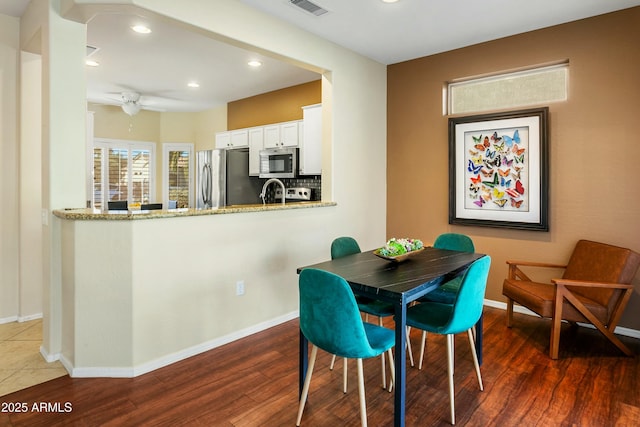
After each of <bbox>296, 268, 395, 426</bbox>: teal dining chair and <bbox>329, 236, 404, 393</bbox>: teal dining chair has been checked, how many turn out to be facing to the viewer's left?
0

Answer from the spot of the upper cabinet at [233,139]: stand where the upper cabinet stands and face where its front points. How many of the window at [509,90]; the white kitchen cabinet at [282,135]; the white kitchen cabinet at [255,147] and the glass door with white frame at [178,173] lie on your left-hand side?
3

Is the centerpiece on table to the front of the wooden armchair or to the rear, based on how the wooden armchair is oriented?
to the front

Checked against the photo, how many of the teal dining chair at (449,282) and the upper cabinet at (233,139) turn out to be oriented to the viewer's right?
0

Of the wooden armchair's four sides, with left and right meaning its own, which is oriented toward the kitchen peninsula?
front

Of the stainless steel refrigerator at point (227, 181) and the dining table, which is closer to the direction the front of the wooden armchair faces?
the dining table

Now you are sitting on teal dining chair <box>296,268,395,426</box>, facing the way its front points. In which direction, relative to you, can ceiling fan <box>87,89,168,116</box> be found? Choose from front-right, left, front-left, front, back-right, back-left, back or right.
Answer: left

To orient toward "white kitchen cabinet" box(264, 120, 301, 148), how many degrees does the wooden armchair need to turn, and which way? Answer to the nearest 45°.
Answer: approximately 45° to its right

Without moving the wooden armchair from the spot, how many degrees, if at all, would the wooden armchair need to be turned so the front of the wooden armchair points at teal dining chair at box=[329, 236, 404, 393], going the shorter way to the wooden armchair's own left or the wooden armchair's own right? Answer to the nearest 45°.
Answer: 0° — it already faces it

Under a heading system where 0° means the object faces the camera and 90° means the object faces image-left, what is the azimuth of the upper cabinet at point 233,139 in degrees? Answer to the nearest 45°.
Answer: approximately 45°

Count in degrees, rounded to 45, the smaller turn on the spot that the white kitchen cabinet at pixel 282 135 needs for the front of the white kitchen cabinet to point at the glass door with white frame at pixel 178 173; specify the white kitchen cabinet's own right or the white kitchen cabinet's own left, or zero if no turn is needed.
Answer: approximately 90° to the white kitchen cabinet's own right

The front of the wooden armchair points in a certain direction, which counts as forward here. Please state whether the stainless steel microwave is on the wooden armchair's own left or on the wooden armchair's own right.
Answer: on the wooden armchair's own right

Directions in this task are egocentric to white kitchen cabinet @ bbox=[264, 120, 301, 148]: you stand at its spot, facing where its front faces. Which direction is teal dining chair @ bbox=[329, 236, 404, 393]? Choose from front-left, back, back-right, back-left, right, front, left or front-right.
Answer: front-left

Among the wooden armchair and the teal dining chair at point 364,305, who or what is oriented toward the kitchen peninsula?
the wooden armchair

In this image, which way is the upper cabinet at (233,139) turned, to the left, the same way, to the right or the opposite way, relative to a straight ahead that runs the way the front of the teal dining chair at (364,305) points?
to the right

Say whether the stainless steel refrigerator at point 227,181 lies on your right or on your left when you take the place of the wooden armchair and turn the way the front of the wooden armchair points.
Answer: on your right

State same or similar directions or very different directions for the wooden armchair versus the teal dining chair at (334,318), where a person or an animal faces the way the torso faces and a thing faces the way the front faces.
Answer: very different directions

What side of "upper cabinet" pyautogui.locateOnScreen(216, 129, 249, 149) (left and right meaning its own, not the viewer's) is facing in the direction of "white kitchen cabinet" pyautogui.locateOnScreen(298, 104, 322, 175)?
left

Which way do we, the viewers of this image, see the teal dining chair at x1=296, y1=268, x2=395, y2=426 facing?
facing away from the viewer and to the right of the viewer
